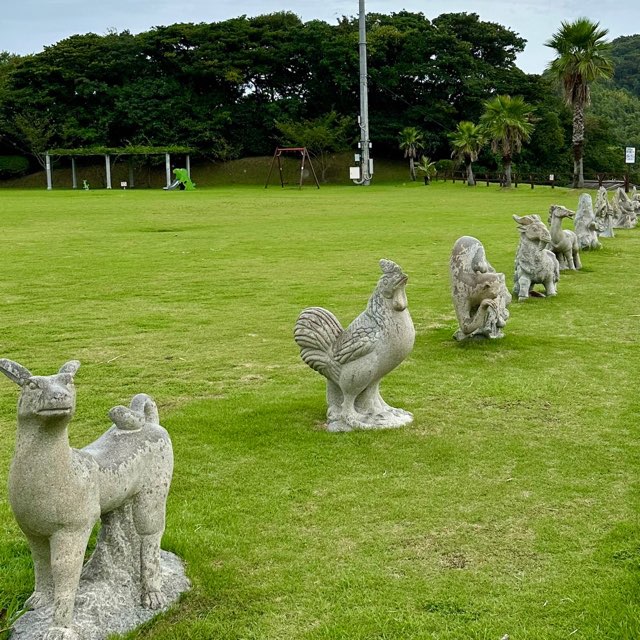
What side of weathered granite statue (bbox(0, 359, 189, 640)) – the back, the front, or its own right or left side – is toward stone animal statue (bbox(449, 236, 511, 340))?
back

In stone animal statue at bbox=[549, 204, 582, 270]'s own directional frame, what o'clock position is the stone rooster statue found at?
The stone rooster statue is roughly at 11 o'clock from the stone animal statue.

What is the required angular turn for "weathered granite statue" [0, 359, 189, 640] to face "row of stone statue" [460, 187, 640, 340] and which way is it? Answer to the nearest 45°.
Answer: approximately 180°

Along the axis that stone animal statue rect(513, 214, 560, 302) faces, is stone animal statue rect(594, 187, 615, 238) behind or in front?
behind

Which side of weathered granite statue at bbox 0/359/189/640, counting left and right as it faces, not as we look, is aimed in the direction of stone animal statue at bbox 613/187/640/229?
back

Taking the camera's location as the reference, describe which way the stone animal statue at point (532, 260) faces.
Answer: facing the viewer and to the left of the viewer

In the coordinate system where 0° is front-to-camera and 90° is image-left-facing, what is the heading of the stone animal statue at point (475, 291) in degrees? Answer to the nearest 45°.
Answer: approximately 315°

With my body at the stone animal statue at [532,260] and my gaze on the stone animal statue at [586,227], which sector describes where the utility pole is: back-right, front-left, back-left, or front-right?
front-left

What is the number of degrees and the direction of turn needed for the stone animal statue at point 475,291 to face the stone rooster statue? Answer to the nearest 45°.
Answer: approximately 45° to its right

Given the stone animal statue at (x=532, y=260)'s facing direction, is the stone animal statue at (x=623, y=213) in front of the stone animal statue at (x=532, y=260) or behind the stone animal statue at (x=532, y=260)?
behind

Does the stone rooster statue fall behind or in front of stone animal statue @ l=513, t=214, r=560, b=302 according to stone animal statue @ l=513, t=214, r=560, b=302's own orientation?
in front

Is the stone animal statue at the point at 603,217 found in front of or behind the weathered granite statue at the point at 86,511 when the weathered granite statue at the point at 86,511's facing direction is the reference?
behind

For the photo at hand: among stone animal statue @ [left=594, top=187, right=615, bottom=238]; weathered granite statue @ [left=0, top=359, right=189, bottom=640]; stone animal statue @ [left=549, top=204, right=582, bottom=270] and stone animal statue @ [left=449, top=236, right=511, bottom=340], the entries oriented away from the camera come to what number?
0

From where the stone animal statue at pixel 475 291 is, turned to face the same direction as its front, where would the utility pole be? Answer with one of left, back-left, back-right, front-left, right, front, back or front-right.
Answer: back-left

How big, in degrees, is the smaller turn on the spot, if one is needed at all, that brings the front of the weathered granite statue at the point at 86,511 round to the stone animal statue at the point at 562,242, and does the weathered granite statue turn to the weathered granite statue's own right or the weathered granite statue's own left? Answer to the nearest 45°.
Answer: approximately 180°

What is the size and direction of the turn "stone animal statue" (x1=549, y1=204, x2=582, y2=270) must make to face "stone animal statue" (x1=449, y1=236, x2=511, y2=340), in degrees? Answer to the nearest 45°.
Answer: approximately 45° to its left
